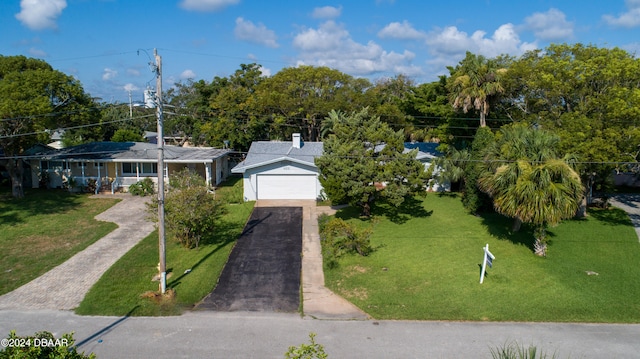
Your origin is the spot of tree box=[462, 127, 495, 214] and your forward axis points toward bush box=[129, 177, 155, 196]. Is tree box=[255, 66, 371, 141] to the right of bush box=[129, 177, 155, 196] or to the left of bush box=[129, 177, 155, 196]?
right

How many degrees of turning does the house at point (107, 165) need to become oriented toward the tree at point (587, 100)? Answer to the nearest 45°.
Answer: approximately 45° to its left

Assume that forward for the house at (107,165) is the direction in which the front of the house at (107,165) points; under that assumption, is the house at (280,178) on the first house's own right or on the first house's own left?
on the first house's own left

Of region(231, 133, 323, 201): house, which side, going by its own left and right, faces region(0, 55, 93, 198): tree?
right

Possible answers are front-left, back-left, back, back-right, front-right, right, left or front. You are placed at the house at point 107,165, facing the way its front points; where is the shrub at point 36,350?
front

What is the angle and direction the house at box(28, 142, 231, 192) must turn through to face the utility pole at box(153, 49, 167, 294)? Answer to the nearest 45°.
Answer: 0° — it already faces it

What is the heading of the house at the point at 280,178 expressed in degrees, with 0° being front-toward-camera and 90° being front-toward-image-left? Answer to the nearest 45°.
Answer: approximately 0°

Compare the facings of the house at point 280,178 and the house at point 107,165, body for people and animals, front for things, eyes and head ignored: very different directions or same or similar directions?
same or similar directions

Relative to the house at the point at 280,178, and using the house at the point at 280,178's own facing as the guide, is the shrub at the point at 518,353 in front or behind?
in front

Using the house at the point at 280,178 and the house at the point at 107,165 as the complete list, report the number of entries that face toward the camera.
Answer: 2

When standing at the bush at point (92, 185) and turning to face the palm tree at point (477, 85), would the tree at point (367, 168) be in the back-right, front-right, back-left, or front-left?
front-right

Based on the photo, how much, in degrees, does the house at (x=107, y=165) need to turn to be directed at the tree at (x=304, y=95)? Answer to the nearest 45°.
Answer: approximately 90° to its left

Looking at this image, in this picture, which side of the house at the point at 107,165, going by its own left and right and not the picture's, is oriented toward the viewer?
front

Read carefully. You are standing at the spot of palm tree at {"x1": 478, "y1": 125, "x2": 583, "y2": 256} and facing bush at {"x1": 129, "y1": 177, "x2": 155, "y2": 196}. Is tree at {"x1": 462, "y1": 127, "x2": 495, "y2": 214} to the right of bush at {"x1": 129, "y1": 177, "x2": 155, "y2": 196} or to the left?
right

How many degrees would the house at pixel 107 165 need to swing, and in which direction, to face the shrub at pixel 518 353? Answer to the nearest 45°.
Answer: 0° — it already faces it

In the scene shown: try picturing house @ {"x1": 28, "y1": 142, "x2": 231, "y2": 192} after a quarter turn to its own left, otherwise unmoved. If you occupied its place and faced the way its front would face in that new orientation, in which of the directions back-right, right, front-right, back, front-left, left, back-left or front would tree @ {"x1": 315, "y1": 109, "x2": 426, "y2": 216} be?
front-right

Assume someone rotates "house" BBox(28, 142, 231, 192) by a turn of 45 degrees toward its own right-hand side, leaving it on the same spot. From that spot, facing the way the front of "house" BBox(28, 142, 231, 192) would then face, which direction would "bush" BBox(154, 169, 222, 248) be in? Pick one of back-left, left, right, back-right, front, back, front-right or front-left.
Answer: front-left

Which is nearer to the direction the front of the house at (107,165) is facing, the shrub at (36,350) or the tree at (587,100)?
the shrub

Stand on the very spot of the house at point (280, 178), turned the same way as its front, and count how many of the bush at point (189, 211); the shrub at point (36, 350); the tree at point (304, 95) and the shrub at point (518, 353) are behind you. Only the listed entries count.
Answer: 1
